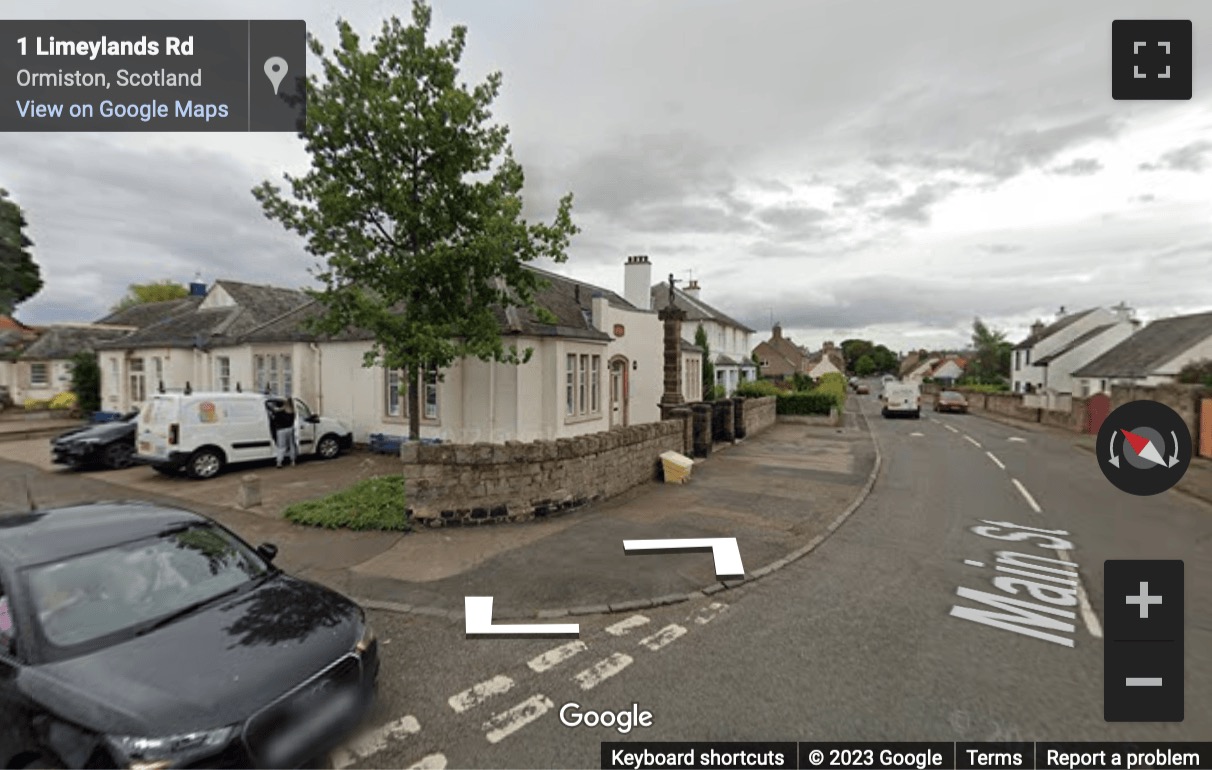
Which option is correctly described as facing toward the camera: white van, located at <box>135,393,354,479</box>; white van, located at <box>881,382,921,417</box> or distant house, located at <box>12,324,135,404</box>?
the distant house

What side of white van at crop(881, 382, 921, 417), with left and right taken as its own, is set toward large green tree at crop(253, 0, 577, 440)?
back

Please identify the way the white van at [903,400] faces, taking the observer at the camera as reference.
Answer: facing away from the viewer

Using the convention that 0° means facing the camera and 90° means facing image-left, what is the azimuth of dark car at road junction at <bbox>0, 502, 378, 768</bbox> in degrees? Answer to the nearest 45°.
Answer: approximately 315°

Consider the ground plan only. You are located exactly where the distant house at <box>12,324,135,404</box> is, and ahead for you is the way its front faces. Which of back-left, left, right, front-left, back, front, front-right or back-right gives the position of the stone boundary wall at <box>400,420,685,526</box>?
front

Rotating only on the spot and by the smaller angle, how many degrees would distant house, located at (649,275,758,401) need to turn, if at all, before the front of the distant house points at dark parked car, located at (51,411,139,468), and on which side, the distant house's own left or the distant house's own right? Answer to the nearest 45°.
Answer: approximately 90° to the distant house's own right

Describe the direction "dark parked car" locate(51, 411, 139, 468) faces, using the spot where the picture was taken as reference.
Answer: facing the viewer and to the left of the viewer

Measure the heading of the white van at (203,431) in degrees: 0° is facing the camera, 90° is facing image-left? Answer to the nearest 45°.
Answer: approximately 225°
